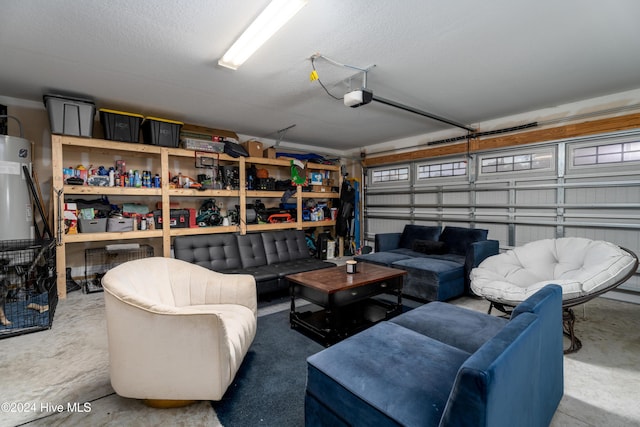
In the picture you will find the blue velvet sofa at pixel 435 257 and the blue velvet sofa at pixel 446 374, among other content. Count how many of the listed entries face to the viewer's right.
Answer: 0

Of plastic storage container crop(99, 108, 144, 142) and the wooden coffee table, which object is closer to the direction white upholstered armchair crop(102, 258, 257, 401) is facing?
the wooden coffee table

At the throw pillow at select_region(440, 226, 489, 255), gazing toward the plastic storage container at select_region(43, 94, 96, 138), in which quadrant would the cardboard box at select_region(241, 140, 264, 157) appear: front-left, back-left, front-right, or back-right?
front-right

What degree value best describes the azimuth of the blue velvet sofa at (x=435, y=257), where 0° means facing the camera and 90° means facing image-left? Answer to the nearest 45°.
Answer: approximately 45°

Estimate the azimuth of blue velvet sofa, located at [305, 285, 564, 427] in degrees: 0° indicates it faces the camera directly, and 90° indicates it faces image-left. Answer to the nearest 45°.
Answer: approximately 135°

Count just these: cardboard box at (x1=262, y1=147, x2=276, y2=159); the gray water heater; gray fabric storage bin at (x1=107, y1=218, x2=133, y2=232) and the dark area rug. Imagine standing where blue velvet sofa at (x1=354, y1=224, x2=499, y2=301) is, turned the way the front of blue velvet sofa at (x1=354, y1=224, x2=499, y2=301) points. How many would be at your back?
0

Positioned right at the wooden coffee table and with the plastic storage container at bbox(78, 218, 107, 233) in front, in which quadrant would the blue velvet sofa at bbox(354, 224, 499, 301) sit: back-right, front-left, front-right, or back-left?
back-right

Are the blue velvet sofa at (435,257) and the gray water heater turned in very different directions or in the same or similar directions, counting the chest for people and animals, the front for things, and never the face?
very different directions

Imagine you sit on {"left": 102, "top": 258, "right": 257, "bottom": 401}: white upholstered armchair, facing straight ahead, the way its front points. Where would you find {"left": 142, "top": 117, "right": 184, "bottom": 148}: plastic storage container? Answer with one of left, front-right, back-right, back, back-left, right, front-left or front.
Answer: left

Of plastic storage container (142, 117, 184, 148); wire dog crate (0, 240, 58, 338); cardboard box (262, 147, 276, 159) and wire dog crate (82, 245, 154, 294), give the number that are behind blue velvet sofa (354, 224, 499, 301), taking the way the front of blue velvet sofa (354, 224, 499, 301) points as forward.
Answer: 0

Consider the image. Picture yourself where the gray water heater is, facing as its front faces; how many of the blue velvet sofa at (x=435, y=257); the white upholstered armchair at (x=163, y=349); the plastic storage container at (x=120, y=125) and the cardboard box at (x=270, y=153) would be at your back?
0
